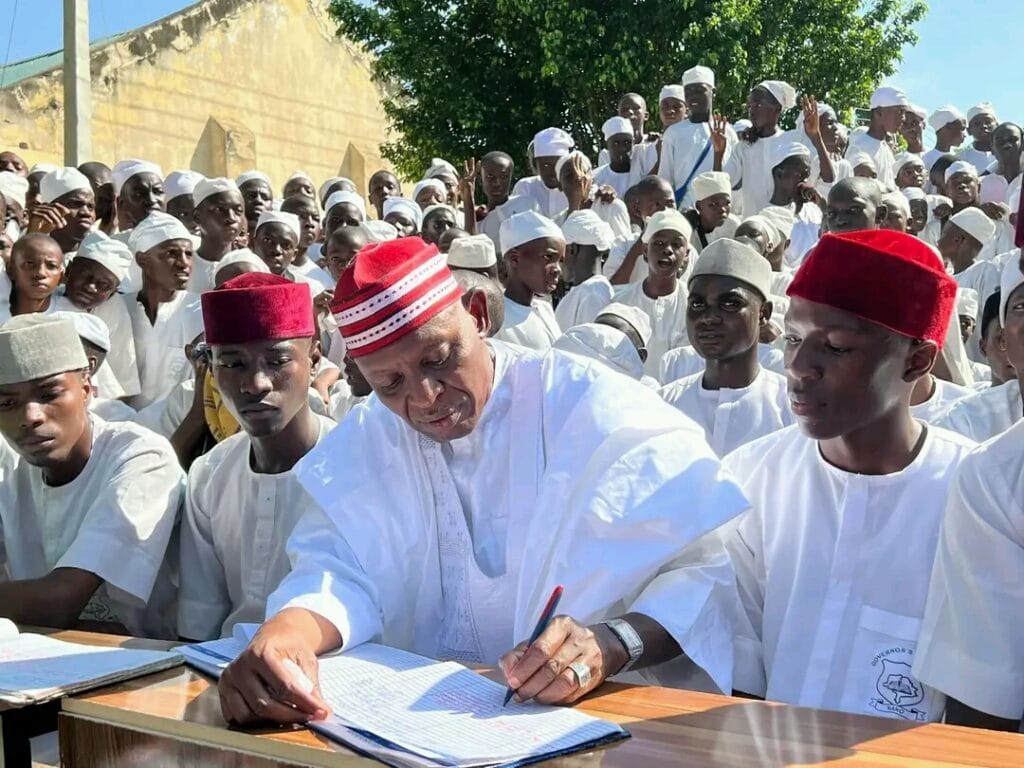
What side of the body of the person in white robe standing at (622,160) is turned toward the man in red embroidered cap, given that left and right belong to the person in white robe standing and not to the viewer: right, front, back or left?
front

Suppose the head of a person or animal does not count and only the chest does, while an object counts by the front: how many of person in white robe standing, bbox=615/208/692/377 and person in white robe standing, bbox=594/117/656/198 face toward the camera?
2

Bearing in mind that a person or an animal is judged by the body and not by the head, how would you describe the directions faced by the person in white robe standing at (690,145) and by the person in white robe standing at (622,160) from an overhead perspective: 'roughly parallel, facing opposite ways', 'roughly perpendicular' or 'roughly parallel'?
roughly parallel

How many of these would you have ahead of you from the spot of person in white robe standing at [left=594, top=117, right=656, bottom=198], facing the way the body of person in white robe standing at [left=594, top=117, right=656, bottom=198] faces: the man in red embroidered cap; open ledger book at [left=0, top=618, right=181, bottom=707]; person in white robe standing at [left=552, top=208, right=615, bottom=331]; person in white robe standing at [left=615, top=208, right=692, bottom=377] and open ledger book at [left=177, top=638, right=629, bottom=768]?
5

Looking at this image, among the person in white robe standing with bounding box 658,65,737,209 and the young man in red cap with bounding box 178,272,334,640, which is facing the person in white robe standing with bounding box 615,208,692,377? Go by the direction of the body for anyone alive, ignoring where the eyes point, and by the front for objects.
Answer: the person in white robe standing with bounding box 658,65,737,209

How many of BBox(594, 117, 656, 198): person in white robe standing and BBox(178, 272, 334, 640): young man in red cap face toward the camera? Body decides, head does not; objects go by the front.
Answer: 2

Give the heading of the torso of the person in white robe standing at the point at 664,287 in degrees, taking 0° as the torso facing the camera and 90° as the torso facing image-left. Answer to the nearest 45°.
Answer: approximately 0°

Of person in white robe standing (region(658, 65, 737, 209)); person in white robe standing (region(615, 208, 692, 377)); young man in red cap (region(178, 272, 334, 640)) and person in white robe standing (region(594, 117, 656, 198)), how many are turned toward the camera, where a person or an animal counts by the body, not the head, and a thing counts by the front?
4

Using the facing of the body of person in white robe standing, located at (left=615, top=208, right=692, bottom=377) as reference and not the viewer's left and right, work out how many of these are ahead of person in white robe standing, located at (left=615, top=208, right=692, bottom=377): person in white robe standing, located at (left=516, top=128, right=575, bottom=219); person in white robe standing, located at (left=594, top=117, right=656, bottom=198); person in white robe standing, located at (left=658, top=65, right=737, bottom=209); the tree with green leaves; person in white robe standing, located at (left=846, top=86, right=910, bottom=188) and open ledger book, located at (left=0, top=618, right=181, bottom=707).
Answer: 1

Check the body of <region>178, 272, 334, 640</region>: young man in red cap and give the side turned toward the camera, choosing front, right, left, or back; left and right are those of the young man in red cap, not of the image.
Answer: front

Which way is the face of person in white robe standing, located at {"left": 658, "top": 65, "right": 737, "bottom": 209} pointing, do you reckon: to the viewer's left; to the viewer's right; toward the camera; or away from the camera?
toward the camera

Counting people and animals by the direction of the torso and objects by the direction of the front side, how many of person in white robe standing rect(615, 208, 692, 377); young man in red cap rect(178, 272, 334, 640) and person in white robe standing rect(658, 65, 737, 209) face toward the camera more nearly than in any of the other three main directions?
3

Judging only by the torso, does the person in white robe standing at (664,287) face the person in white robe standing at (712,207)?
no

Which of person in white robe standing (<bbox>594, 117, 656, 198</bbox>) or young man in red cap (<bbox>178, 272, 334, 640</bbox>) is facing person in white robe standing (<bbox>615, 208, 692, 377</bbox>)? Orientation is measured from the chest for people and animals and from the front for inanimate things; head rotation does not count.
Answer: person in white robe standing (<bbox>594, 117, 656, 198</bbox>)

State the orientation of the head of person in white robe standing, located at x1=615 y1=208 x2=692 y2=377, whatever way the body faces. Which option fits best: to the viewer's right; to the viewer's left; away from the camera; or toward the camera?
toward the camera

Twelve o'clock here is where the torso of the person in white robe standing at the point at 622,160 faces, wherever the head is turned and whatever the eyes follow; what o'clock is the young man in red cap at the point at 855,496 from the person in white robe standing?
The young man in red cap is roughly at 12 o'clock from the person in white robe standing.

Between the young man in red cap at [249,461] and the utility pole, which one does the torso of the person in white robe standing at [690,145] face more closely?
the young man in red cap

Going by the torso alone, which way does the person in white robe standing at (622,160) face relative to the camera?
toward the camera

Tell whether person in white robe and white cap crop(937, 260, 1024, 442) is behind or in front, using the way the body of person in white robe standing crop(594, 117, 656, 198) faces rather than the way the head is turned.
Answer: in front

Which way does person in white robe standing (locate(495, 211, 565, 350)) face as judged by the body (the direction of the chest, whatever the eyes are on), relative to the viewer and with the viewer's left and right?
facing the viewer and to the right of the viewer
